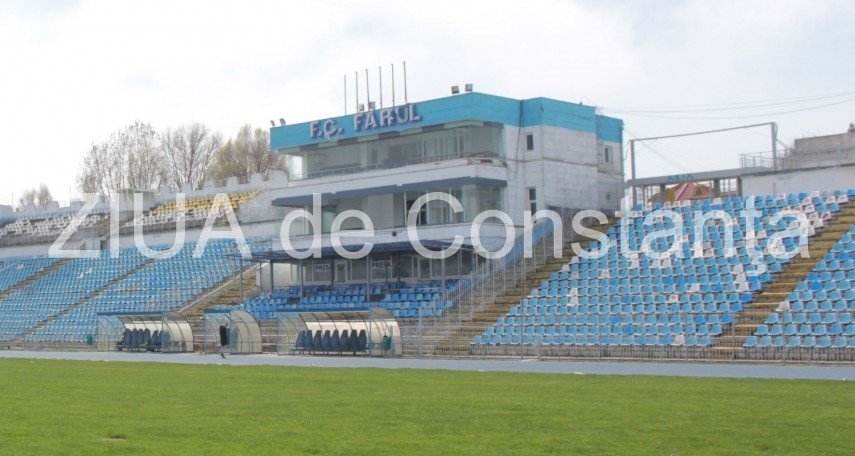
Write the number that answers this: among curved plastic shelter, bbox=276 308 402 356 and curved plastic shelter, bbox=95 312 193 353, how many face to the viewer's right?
0

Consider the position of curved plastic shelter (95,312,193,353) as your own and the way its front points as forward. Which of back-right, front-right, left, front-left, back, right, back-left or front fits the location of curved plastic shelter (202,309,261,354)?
left

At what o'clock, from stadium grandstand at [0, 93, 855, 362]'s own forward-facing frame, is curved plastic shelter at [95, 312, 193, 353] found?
The curved plastic shelter is roughly at 2 o'clock from the stadium grandstand.

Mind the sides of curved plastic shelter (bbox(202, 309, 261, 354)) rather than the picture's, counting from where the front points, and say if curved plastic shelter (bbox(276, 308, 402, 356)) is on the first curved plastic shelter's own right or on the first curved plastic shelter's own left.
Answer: on the first curved plastic shelter's own left

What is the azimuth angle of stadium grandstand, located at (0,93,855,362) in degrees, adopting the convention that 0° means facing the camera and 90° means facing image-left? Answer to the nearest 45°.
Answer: approximately 45°

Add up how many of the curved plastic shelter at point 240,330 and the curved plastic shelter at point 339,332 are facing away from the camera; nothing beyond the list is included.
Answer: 0

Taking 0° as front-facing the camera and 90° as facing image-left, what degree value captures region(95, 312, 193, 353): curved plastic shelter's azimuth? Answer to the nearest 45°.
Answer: approximately 45°

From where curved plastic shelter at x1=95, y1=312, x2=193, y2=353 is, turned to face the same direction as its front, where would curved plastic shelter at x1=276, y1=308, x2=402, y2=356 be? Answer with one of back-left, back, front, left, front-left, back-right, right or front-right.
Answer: left

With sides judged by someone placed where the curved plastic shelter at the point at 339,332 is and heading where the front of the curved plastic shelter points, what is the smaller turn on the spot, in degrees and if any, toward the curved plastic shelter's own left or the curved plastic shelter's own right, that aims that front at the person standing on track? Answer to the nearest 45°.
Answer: approximately 45° to the curved plastic shelter's own right
